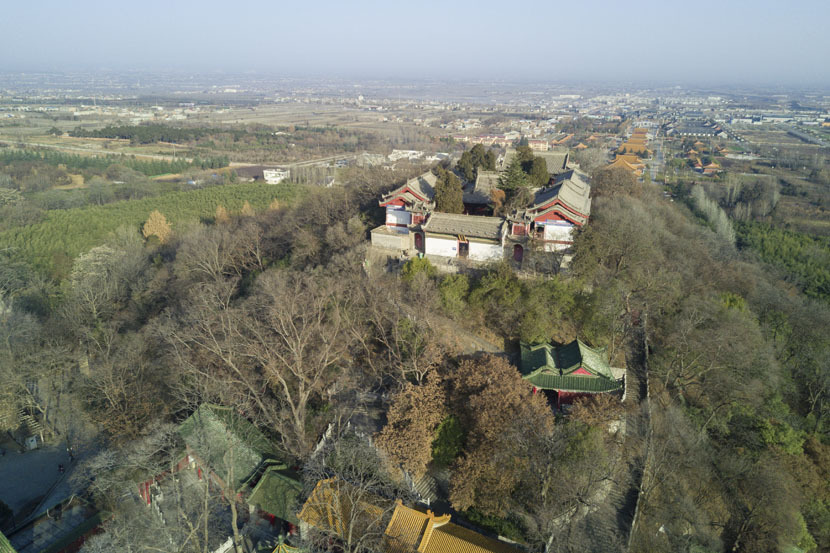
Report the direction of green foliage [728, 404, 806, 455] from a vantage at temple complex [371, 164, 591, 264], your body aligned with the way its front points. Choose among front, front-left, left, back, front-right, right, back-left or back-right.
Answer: front-left

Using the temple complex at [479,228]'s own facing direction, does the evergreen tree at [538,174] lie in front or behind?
behind

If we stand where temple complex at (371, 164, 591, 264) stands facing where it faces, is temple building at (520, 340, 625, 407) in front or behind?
in front

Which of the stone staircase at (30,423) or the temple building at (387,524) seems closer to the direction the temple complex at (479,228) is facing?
the temple building

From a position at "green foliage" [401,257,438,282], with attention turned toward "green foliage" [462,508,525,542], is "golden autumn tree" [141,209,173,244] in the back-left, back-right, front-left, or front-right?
back-right

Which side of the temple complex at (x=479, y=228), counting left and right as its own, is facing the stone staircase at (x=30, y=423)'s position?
right

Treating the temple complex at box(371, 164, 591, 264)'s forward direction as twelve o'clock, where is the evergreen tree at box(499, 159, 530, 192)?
The evergreen tree is roughly at 7 o'clock from the temple complex.

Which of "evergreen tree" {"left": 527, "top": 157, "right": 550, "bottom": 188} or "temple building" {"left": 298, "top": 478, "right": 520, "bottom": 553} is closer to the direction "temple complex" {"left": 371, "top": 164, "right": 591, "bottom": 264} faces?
the temple building

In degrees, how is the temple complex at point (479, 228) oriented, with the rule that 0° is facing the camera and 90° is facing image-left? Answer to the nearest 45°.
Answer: approximately 0°

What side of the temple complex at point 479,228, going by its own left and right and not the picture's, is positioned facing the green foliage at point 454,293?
front

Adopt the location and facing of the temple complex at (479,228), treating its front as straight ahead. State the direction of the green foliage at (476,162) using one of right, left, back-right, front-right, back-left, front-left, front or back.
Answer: back

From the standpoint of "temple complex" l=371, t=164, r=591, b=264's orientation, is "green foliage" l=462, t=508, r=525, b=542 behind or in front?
in front

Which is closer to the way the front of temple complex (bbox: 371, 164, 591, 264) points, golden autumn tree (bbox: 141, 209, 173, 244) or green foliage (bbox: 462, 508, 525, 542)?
the green foliage
